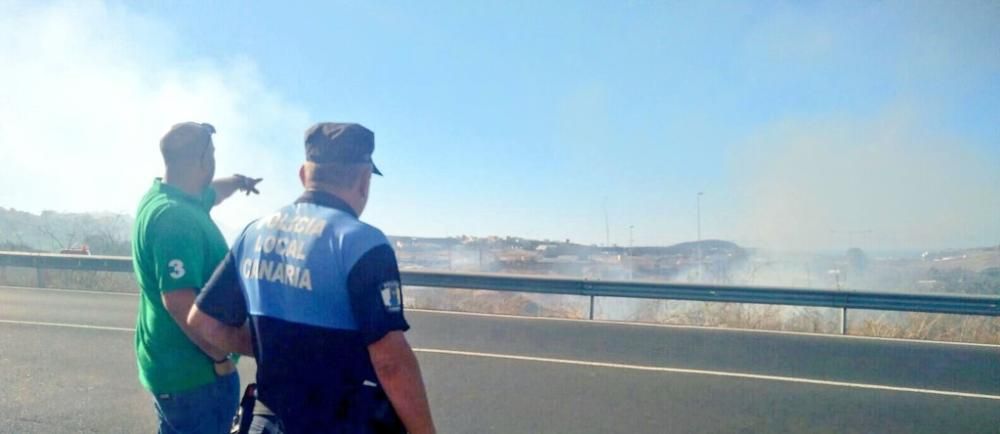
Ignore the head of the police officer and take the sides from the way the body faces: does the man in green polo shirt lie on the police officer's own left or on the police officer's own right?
on the police officer's own left

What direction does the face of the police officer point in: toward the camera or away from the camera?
away from the camera

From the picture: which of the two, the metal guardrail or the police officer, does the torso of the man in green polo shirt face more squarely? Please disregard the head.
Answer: the metal guardrail

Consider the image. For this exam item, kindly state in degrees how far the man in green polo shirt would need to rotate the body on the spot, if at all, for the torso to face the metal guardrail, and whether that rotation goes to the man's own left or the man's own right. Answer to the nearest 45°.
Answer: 0° — they already face it

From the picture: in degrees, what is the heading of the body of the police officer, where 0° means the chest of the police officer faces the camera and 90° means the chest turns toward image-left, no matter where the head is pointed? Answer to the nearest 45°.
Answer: approximately 225°

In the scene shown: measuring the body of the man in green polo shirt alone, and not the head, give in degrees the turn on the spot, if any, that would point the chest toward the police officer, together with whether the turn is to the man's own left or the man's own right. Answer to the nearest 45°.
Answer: approximately 90° to the man's own right

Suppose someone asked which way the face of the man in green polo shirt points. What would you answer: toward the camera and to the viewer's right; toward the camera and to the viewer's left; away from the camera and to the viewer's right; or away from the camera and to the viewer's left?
away from the camera and to the viewer's right
